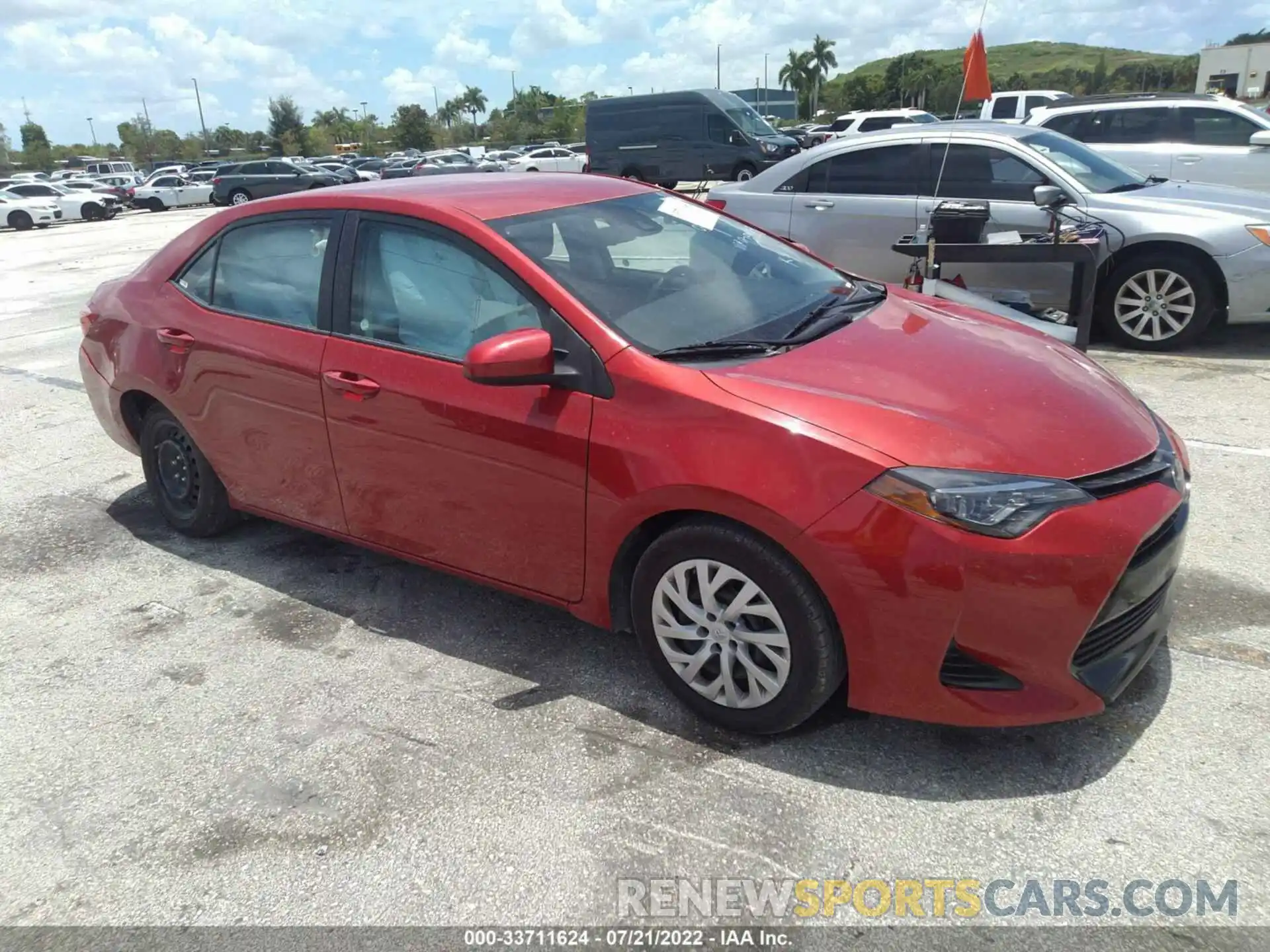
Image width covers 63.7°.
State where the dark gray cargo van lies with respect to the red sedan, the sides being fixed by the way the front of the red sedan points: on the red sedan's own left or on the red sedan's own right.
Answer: on the red sedan's own left

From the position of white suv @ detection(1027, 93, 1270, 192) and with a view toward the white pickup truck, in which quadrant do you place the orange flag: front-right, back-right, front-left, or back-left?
back-left

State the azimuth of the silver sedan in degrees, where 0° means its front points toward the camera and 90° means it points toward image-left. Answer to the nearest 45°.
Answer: approximately 270°

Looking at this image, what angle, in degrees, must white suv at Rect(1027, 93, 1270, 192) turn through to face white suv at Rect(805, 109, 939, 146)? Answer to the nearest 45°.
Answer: approximately 135° to its left

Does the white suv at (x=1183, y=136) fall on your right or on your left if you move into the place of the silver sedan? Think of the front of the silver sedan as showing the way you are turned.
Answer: on your left

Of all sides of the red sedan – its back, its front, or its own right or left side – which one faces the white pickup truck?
left

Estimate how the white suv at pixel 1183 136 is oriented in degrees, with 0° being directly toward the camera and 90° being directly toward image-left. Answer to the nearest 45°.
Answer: approximately 270°

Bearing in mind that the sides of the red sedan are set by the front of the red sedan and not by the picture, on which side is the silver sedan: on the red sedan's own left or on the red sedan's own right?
on the red sedan's own left

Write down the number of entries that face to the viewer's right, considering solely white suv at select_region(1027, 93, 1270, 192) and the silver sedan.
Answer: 2

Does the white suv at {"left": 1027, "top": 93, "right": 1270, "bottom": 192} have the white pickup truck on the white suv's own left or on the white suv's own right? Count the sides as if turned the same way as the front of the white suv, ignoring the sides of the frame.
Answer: on the white suv's own left

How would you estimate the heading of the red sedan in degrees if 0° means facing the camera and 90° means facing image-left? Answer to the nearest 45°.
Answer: approximately 315°
